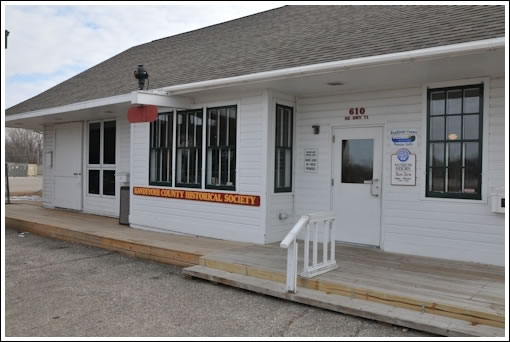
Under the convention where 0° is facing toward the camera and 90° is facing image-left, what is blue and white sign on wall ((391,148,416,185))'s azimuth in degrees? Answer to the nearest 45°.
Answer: approximately 0°

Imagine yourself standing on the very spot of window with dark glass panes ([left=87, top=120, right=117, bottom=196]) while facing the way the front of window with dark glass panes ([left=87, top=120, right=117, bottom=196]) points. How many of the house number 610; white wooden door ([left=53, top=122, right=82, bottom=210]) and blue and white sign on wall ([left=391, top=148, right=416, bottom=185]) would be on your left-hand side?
2

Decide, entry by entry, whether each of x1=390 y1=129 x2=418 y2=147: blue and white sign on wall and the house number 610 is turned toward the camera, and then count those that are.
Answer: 2

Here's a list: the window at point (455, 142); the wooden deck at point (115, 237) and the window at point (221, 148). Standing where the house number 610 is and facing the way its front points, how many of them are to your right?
2

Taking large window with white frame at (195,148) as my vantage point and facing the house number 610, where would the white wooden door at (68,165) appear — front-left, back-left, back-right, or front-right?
back-left

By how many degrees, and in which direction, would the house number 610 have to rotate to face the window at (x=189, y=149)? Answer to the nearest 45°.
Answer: approximately 90° to its right

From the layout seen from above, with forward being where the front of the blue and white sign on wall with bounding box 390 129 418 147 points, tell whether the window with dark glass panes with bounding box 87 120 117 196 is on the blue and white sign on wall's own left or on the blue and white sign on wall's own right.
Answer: on the blue and white sign on wall's own right

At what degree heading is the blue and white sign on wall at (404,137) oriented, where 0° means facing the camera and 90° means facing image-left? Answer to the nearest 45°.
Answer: approximately 0°
